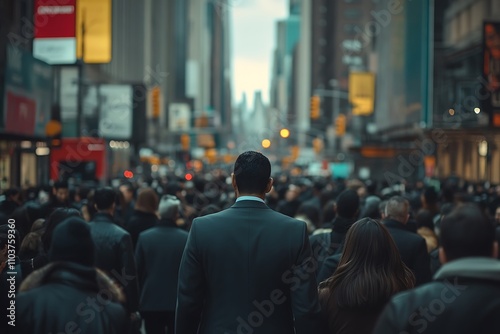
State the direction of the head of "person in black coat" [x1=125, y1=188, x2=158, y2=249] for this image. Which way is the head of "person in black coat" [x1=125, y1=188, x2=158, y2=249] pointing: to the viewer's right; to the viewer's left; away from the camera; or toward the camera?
away from the camera

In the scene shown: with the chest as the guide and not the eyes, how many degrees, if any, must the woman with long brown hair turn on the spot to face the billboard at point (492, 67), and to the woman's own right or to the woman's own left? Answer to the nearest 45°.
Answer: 0° — they already face it

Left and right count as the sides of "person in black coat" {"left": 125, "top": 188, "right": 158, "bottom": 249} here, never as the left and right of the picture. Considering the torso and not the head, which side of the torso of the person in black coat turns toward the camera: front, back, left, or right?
back

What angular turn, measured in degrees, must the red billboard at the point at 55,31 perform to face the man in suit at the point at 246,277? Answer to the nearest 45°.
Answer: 0° — it already faces them

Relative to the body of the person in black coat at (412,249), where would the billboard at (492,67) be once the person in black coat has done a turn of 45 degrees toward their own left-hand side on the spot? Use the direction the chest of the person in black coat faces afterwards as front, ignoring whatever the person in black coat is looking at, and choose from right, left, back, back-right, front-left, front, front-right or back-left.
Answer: front-right

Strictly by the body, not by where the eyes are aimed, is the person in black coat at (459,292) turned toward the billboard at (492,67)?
yes

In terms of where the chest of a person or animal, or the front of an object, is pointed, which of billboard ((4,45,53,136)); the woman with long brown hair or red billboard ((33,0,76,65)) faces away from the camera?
the woman with long brown hair

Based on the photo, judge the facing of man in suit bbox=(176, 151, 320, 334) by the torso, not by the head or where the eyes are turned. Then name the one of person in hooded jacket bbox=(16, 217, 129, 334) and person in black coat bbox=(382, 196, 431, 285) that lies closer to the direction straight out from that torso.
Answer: the person in black coat

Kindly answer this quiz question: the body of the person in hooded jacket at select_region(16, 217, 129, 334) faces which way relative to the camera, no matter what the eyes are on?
away from the camera

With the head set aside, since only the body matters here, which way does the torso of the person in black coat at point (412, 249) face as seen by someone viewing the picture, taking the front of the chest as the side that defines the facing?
away from the camera

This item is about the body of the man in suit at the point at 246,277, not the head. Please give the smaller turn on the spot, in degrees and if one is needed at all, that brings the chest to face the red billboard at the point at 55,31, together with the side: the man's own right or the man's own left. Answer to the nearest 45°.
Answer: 0° — they already face it

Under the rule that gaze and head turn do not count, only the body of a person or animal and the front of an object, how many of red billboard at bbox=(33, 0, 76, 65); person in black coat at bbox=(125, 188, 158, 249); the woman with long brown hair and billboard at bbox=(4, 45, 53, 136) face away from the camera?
2

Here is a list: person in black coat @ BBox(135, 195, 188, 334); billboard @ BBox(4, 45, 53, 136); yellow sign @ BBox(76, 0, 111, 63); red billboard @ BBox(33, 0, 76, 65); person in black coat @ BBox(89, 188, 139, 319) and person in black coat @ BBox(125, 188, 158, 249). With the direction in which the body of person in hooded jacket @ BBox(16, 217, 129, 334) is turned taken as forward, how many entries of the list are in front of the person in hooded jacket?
6

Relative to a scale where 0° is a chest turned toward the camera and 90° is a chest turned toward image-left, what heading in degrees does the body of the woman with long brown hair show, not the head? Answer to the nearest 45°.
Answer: approximately 180°

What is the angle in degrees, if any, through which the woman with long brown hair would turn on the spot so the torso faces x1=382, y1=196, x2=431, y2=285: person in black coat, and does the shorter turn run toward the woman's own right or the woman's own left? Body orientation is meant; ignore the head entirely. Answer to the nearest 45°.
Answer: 0° — they already face them

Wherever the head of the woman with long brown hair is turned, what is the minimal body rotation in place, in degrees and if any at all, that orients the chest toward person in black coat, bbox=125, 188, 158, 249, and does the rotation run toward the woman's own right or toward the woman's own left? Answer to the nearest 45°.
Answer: approximately 45° to the woman's own left
